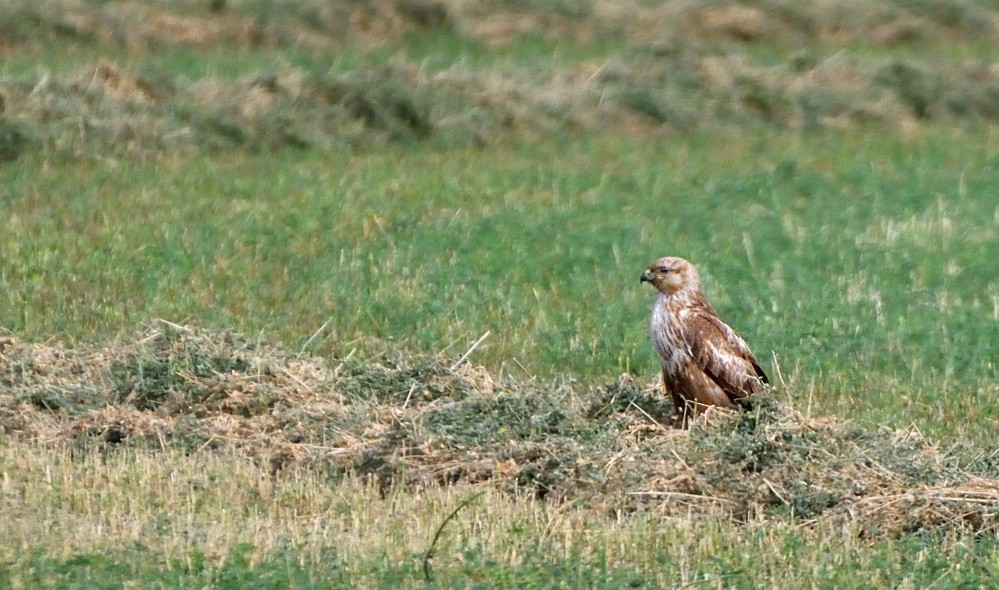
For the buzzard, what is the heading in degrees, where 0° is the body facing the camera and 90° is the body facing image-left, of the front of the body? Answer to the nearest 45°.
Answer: approximately 90°
